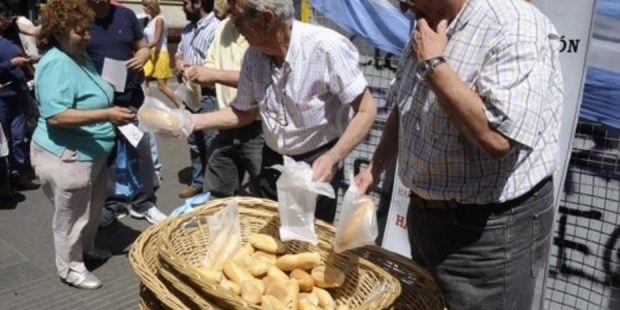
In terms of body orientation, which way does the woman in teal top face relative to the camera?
to the viewer's right

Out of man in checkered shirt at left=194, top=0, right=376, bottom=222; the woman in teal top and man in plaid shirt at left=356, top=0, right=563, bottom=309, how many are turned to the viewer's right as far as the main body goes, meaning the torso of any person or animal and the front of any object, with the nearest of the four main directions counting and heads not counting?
1

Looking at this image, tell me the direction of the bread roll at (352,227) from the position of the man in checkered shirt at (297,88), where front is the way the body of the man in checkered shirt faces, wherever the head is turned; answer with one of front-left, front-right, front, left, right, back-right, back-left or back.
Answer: front-left

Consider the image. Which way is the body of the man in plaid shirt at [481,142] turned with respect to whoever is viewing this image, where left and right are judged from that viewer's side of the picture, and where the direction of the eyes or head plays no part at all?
facing the viewer and to the left of the viewer

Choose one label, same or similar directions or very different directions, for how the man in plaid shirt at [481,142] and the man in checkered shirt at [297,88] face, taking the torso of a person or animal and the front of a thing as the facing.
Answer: same or similar directions

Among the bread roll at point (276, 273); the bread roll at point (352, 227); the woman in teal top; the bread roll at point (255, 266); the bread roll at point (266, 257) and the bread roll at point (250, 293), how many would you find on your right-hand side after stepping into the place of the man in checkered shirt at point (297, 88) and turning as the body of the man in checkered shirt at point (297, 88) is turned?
1

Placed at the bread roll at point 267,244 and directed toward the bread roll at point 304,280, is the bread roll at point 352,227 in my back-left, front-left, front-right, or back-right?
front-left

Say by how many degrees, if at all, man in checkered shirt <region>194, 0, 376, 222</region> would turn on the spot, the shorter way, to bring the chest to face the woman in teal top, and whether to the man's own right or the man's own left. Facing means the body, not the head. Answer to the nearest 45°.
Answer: approximately 90° to the man's own right
